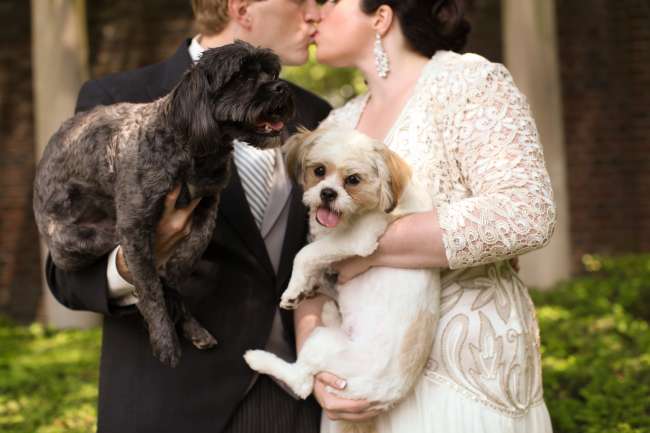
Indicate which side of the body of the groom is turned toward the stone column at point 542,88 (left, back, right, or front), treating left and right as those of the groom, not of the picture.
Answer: left

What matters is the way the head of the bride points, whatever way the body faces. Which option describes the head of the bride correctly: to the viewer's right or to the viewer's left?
to the viewer's left

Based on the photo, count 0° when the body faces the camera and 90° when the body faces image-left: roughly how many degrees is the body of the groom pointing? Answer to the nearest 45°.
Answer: approximately 315°

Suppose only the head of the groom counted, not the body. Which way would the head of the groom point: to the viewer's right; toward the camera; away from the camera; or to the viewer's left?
to the viewer's right

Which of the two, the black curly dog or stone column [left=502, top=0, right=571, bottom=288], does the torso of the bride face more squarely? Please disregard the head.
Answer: the black curly dog

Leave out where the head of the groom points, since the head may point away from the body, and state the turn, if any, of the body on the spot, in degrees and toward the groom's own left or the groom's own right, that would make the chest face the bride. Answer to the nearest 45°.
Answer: approximately 45° to the groom's own left

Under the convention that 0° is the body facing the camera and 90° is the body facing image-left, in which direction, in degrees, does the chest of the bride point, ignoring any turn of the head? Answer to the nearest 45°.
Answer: approximately 45°

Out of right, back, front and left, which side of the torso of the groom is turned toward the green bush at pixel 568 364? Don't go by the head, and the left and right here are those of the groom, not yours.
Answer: left
